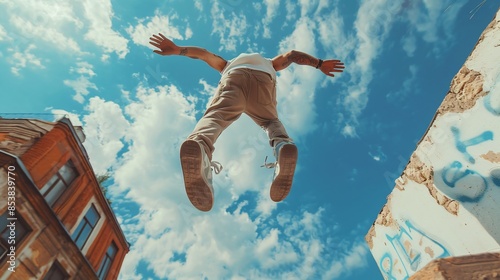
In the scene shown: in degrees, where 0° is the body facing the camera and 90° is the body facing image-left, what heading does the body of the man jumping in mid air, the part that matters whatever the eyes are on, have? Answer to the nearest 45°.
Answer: approximately 180°

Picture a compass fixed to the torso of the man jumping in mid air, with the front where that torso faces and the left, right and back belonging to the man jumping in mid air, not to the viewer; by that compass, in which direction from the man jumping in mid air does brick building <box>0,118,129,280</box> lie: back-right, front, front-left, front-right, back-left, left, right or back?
front-left
